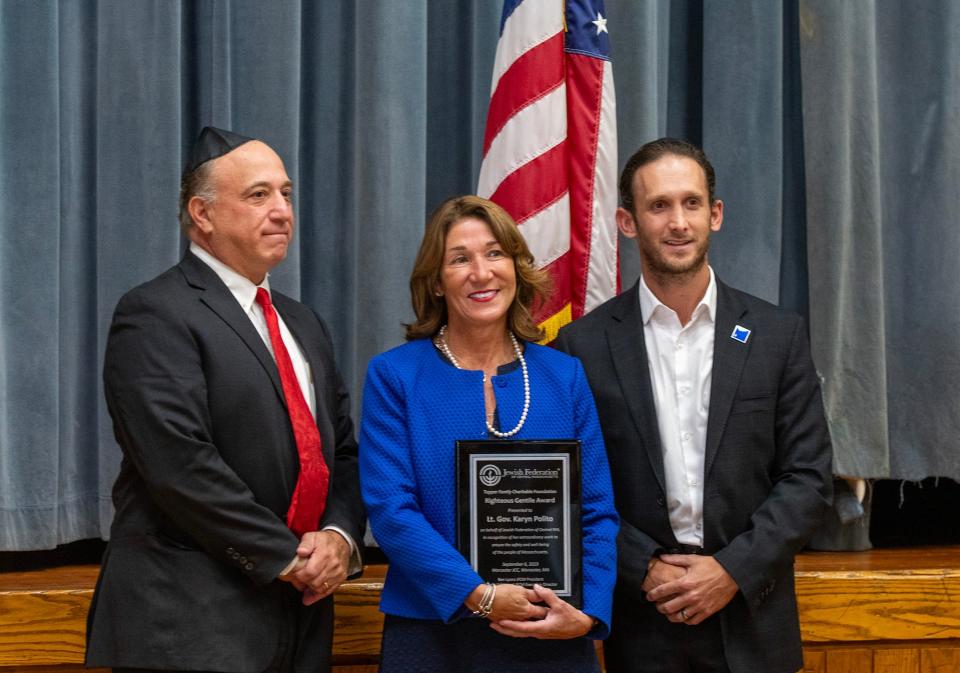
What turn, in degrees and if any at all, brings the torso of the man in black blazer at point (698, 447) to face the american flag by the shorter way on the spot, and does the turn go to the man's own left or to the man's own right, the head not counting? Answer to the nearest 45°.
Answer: approximately 135° to the man's own right

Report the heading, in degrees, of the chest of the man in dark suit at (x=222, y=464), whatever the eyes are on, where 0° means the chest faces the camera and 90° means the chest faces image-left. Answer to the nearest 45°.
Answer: approximately 315°

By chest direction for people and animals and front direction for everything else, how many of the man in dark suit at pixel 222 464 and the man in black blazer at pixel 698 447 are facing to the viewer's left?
0

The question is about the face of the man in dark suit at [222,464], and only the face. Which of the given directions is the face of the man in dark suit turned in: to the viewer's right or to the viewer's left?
to the viewer's right

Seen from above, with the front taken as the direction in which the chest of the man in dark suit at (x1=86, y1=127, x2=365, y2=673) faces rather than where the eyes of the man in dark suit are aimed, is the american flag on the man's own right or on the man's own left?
on the man's own left

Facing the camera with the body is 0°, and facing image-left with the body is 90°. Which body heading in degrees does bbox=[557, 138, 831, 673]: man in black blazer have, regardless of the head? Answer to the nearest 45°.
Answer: approximately 0°
